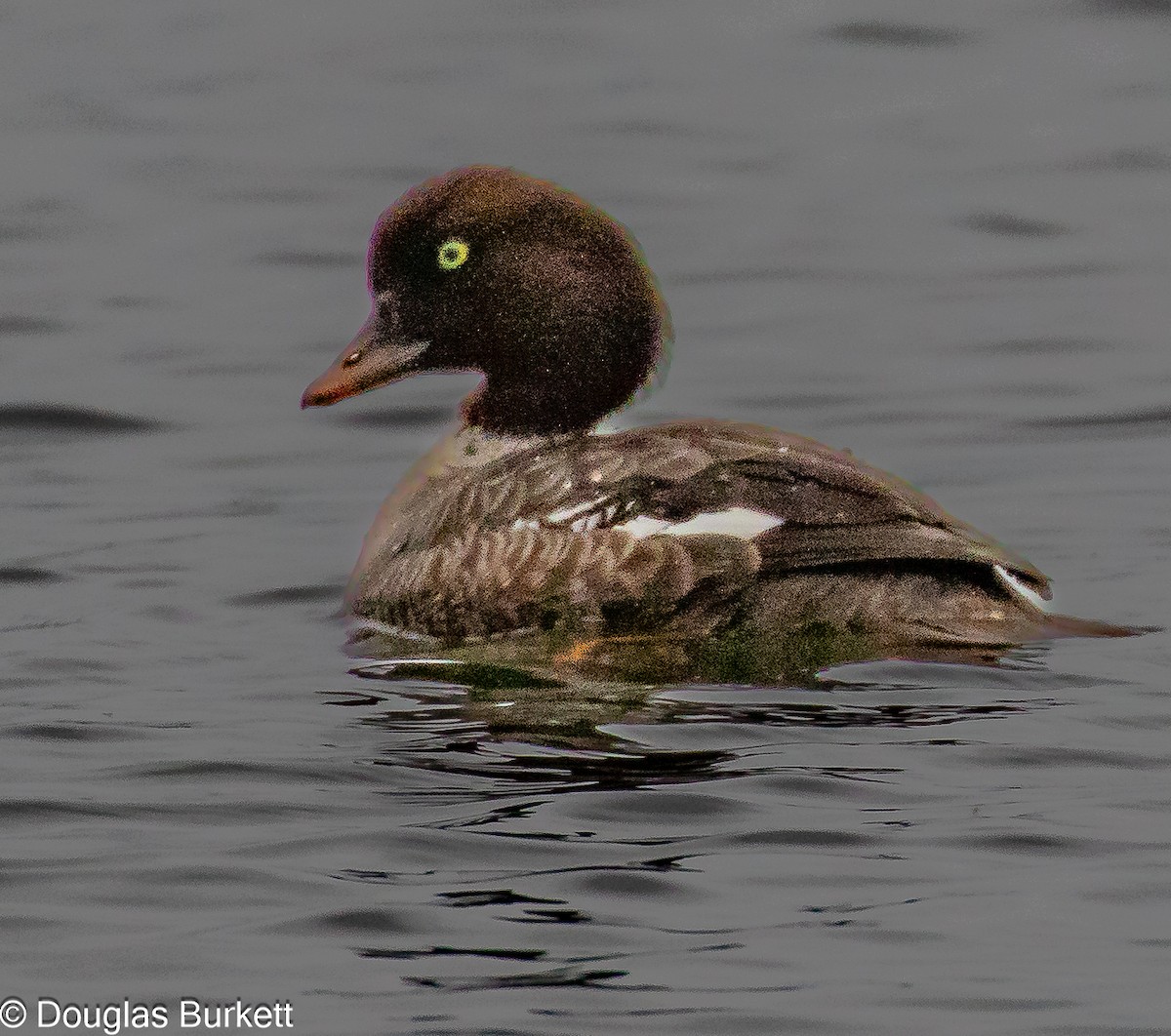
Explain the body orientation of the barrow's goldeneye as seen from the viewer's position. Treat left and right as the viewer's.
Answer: facing to the left of the viewer
